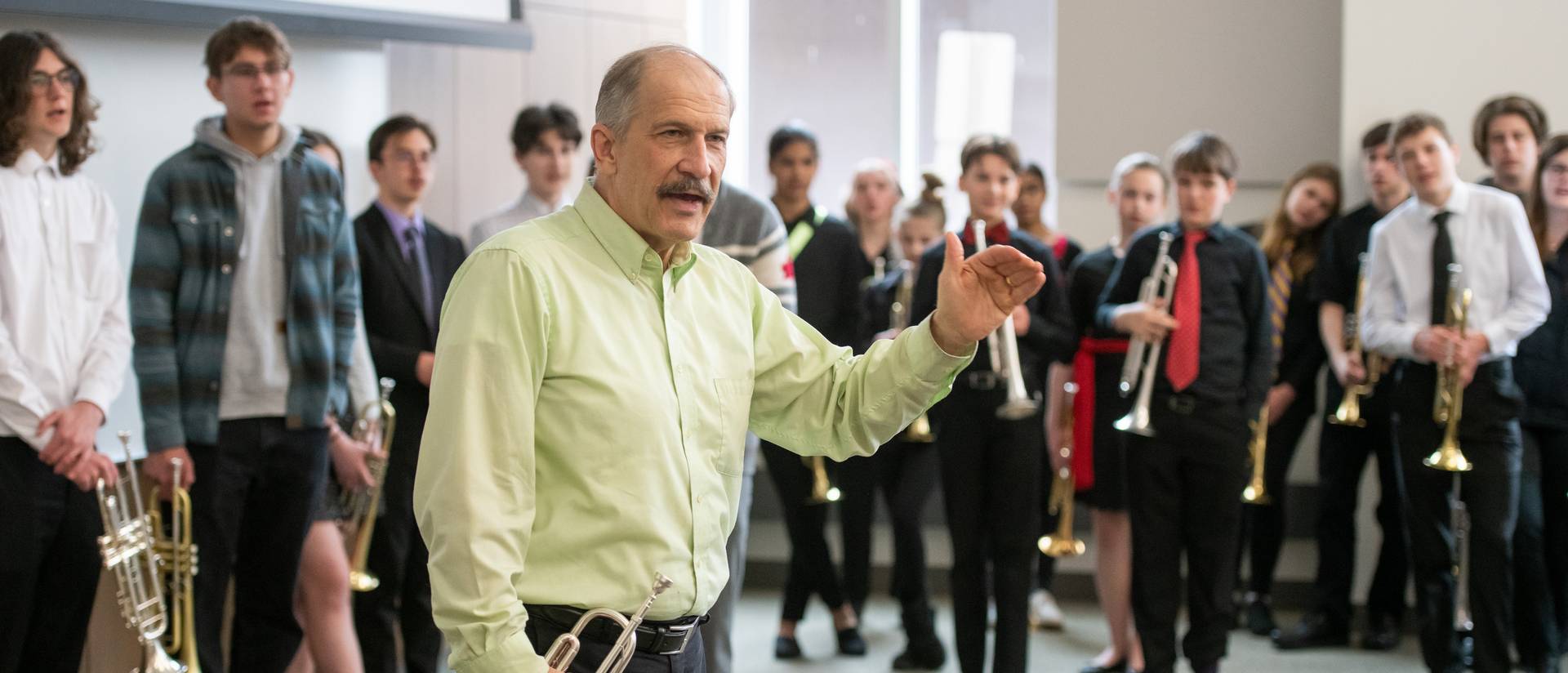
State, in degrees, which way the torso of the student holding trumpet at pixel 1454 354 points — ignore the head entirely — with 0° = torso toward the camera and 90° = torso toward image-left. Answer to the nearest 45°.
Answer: approximately 0°

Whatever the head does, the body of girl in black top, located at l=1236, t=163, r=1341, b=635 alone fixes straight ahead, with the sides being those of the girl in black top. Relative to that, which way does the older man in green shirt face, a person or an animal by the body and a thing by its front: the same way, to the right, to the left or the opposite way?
to the left

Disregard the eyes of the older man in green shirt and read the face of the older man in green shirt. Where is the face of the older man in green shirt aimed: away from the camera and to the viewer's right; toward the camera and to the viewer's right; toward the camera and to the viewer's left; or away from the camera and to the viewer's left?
toward the camera and to the viewer's right

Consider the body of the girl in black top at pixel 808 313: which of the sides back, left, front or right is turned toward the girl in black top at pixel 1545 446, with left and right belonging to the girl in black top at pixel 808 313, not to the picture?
left

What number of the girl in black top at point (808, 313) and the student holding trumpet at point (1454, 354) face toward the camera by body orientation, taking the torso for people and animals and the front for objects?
2

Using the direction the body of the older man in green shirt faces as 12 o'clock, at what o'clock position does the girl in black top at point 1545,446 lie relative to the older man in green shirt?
The girl in black top is roughly at 9 o'clock from the older man in green shirt.

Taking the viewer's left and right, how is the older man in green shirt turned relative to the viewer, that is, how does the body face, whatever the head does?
facing the viewer and to the right of the viewer

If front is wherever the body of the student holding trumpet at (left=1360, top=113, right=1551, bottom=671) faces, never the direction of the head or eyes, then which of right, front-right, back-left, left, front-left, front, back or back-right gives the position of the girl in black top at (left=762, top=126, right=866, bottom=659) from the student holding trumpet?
right

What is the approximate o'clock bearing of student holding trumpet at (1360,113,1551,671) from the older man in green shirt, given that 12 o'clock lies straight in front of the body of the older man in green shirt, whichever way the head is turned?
The student holding trumpet is roughly at 9 o'clock from the older man in green shirt.

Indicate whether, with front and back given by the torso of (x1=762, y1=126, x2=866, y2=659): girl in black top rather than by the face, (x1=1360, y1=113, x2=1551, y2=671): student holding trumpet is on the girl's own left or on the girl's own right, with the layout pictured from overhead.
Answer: on the girl's own left

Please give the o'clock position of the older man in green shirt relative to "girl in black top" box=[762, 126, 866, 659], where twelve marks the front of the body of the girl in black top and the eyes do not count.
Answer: The older man in green shirt is roughly at 12 o'clock from the girl in black top.
